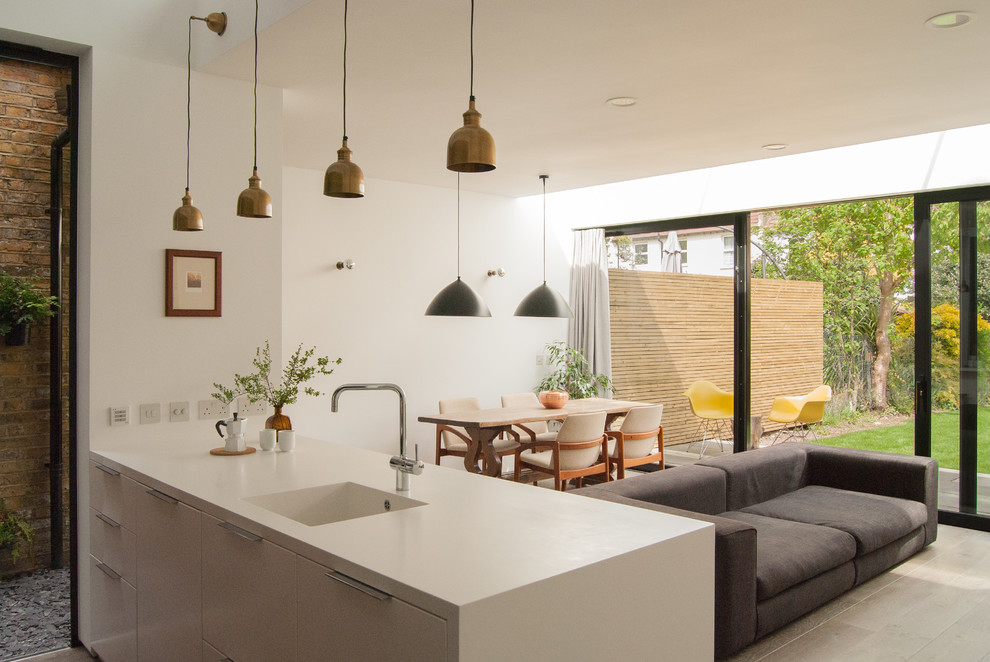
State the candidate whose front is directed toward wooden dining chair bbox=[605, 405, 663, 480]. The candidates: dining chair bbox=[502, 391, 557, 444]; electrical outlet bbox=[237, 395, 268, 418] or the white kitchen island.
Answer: the dining chair

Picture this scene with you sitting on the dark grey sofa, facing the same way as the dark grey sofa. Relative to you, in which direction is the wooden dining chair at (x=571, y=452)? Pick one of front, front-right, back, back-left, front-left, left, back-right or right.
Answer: back

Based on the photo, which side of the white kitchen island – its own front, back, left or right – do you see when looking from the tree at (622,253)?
back

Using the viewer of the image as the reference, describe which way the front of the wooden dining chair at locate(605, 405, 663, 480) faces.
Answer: facing away from the viewer and to the left of the viewer

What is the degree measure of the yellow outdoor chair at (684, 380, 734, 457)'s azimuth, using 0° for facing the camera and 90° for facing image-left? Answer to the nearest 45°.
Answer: approximately 315°

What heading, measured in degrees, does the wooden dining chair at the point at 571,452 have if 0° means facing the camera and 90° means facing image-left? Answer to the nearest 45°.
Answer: approximately 135°

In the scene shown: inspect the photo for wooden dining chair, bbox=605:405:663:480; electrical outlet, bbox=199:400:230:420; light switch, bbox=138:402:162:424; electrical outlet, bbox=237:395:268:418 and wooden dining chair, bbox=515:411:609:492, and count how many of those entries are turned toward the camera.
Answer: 3

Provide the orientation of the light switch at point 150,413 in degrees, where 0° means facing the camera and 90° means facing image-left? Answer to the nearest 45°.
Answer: approximately 0°

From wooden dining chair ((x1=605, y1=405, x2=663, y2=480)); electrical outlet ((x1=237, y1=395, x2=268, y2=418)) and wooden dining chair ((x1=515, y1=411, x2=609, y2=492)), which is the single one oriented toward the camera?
the electrical outlet

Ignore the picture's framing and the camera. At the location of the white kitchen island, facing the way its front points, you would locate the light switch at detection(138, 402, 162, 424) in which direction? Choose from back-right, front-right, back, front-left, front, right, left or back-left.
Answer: right

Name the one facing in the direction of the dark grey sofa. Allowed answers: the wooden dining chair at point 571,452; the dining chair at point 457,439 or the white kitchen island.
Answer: the dining chair

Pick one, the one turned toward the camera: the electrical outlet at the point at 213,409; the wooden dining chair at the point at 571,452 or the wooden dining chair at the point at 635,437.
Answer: the electrical outlet

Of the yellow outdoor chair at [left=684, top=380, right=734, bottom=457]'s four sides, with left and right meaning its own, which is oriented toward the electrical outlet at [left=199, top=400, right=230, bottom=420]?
right

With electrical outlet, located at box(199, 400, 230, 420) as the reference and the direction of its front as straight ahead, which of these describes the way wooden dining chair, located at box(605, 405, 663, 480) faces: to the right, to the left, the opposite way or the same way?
the opposite way

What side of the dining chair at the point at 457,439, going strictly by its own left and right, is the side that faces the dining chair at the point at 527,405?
left
